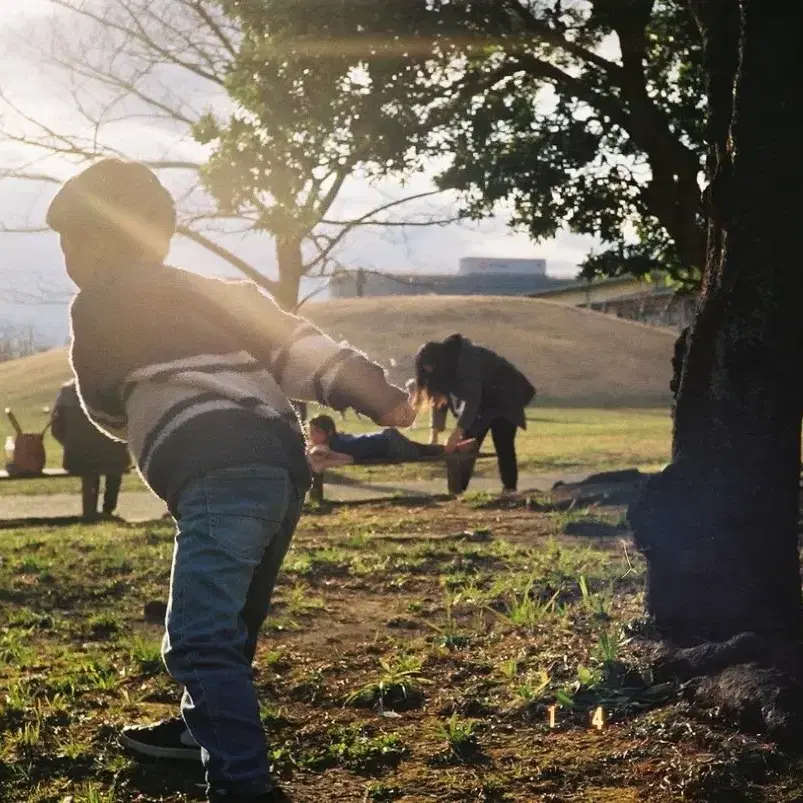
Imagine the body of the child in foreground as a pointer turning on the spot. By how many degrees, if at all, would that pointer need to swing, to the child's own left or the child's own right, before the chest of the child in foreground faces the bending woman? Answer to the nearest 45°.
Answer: approximately 45° to the child's own right

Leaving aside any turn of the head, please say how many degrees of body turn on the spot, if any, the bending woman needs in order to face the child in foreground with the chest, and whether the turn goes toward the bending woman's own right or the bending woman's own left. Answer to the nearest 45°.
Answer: approximately 90° to the bending woman's own left

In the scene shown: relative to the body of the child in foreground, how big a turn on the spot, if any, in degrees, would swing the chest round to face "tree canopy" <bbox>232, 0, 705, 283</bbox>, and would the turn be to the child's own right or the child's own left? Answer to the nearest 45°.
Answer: approximately 45° to the child's own right

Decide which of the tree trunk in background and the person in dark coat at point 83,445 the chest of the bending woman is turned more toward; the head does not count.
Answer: the person in dark coat

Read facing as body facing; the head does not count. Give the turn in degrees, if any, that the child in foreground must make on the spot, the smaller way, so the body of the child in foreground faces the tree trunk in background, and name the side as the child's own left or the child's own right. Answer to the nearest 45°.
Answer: approximately 45° to the child's own right

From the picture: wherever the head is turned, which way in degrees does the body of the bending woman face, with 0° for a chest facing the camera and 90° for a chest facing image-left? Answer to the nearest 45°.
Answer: approximately 90°
